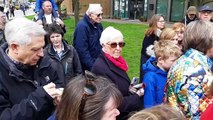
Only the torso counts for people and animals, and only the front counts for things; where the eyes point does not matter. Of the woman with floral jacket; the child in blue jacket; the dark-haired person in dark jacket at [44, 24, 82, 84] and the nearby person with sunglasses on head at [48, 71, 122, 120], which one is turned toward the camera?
the dark-haired person in dark jacket at [44, 24, 82, 84]

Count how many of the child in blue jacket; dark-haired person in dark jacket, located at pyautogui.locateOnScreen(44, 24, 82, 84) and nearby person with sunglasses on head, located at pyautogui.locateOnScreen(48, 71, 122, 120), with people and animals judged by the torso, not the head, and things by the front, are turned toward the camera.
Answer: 1

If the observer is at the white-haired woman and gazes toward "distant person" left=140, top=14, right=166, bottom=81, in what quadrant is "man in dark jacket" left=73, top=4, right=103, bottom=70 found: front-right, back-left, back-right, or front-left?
front-left

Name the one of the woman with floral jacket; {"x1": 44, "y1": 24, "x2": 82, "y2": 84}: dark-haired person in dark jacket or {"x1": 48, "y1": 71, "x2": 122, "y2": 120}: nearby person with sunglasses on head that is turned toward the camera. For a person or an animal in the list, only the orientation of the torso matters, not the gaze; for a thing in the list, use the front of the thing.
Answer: {"x1": 44, "y1": 24, "x2": 82, "y2": 84}: dark-haired person in dark jacket

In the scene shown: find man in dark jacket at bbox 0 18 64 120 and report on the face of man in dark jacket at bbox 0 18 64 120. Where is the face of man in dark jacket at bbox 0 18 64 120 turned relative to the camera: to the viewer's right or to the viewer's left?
to the viewer's right

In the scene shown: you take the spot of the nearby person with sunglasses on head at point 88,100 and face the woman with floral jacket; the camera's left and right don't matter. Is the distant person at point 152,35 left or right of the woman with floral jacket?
left

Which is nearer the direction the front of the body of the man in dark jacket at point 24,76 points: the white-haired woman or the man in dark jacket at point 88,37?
the white-haired woman

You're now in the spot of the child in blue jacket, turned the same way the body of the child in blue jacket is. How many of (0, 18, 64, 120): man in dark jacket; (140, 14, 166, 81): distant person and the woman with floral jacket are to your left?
1

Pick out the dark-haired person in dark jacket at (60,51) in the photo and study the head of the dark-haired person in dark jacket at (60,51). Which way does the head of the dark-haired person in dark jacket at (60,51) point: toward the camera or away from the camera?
toward the camera

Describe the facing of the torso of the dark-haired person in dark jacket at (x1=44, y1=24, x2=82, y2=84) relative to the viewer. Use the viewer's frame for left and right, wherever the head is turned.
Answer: facing the viewer

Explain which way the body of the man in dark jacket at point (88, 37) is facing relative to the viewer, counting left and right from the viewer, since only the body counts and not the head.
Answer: facing the viewer and to the right of the viewer

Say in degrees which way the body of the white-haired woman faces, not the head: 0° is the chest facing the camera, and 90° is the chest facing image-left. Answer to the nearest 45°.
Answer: approximately 315°

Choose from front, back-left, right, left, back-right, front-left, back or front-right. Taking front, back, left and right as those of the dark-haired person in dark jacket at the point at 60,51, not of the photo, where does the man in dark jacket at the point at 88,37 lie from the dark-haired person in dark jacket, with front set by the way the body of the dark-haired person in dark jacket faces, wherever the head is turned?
back-left
